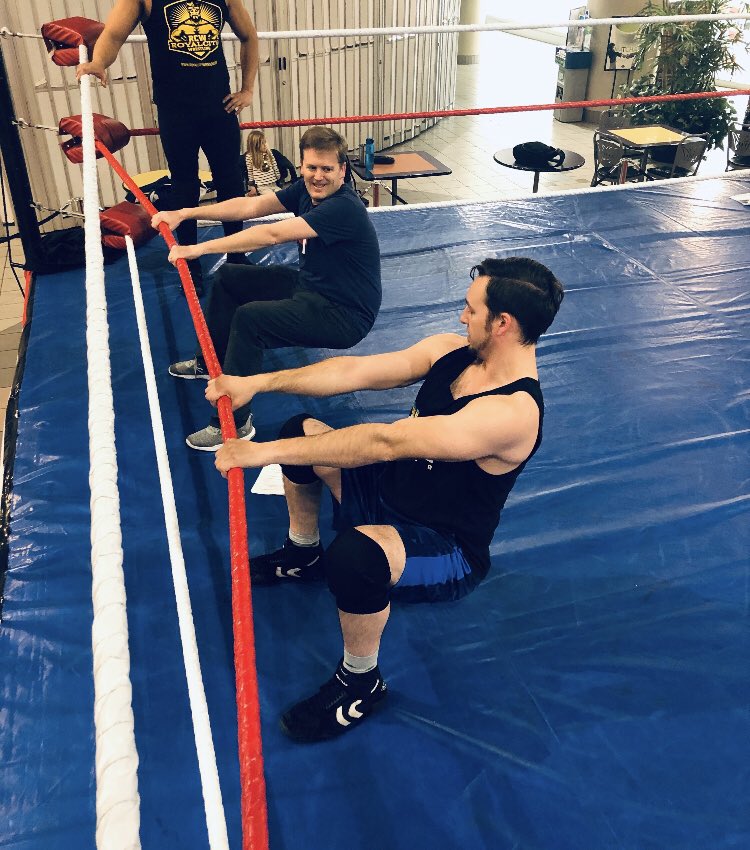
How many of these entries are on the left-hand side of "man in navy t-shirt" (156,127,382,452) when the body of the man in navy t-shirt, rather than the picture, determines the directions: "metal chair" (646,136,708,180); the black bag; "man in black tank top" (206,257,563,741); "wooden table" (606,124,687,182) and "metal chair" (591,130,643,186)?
1

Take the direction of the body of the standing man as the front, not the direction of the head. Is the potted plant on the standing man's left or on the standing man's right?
on the standing man's left

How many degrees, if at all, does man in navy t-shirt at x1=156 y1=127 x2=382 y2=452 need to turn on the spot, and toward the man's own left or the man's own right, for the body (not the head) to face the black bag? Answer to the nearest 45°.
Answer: approximately 135° to the man's own right

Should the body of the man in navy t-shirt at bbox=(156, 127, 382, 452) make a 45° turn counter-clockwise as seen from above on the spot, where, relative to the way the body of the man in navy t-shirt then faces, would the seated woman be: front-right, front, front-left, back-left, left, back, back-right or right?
back-right

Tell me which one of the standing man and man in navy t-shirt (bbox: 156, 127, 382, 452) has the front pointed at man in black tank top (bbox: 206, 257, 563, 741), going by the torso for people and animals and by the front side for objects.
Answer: the standing man

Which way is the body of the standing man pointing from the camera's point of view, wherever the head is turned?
toward the camera

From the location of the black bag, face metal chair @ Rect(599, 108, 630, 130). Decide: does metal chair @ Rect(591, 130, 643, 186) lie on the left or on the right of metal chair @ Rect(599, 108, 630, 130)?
right

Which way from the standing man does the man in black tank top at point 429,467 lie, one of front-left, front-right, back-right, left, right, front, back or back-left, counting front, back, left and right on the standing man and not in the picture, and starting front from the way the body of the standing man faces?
front

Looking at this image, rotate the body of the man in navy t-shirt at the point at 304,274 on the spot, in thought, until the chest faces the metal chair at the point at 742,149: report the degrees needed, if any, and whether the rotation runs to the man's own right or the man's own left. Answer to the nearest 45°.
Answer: approximately 135° to the man's own right

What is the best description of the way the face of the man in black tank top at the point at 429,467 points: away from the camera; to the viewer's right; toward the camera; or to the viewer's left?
to the viewer's left

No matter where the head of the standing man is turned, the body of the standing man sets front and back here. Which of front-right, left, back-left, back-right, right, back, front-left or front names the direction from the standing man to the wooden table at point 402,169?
back-left

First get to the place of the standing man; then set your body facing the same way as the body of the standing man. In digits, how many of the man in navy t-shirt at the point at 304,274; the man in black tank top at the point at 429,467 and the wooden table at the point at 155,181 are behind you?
1

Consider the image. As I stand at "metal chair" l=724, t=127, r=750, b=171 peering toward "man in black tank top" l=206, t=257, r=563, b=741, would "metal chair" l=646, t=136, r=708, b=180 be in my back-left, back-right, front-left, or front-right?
front-right

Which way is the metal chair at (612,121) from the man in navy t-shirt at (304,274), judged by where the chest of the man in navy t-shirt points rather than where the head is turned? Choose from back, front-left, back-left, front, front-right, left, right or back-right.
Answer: back-right

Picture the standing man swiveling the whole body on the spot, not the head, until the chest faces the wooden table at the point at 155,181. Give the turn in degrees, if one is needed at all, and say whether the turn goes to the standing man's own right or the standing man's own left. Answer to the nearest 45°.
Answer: approximately 180°

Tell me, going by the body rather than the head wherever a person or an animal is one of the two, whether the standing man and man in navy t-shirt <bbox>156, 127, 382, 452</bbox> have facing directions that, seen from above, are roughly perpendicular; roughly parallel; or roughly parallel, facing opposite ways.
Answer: roughly perpendicular

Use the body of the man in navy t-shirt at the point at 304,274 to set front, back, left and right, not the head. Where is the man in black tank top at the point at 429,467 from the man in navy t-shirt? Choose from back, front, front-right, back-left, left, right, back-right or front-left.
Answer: left

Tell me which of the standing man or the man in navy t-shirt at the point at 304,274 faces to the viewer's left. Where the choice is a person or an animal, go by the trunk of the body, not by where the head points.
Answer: the man in navy t-shirt

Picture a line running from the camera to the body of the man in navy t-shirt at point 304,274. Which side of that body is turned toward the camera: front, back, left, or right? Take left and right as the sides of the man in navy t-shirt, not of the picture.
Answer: left
